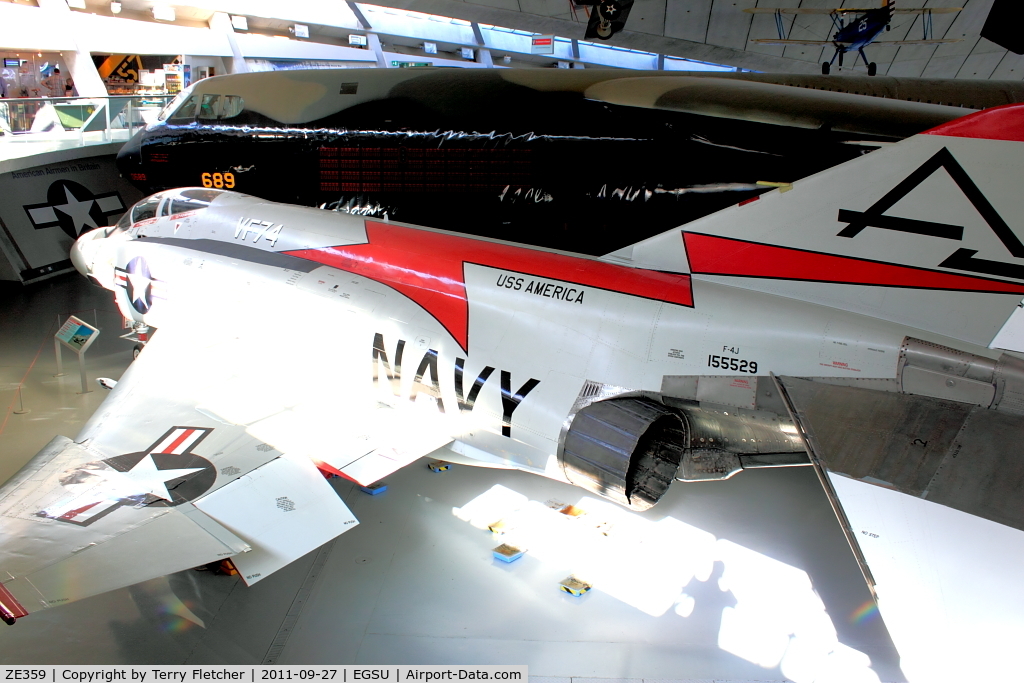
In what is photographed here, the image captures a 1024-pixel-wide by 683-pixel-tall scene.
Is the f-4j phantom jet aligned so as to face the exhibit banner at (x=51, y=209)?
yes

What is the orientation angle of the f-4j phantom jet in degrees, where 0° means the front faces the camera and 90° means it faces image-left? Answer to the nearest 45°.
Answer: approximately 135°

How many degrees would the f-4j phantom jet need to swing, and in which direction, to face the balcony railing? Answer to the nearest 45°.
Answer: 0° — it already faces it

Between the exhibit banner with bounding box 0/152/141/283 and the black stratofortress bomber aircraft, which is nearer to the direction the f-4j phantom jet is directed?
the exhibit banner

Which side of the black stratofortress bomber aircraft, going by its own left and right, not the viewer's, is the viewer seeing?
left

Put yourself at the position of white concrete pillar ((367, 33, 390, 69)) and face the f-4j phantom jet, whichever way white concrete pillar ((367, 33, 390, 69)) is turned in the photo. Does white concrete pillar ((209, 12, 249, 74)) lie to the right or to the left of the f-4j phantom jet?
right

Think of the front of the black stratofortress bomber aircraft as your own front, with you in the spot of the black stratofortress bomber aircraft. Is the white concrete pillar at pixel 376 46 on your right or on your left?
on your right

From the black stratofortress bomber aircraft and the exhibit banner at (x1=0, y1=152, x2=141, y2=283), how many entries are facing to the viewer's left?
1

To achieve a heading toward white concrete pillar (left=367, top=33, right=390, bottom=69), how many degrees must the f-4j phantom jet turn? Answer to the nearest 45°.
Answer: approximately 45° to its right

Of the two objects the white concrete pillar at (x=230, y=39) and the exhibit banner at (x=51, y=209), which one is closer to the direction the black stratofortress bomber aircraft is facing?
the exhibit banner

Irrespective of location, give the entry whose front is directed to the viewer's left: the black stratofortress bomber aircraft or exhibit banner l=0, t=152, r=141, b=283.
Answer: the black stratofortress bomber aircraft

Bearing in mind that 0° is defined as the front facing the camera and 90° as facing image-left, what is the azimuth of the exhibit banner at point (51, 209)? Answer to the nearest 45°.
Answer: approximately 315°

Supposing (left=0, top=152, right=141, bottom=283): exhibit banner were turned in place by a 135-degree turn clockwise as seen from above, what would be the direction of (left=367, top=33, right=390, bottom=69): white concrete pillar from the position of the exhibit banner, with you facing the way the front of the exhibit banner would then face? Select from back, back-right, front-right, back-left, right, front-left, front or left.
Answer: back-right
